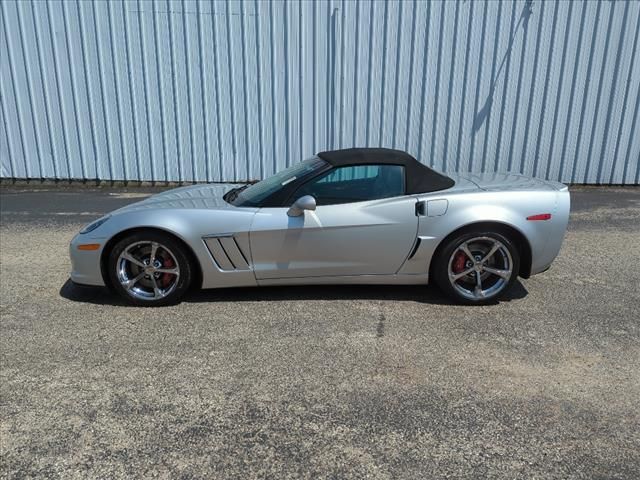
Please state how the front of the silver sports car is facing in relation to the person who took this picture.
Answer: facing to the left of the viewer
